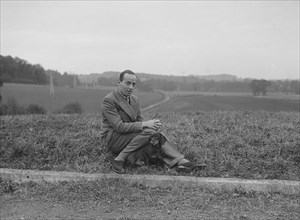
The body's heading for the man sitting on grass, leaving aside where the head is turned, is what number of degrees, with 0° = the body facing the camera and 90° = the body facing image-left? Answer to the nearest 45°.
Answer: approximately 315°

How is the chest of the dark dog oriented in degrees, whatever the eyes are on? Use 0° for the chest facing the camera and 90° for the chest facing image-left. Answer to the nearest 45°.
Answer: approximately 315°
